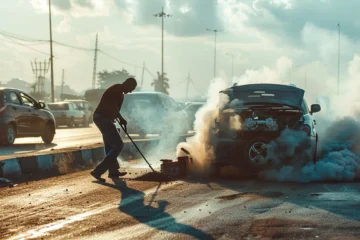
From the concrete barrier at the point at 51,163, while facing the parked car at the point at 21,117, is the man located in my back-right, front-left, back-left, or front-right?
back-right

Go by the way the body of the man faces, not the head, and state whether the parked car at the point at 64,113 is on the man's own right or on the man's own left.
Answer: on the man's own left

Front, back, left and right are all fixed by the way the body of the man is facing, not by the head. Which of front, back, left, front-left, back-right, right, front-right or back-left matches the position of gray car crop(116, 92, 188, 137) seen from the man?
left

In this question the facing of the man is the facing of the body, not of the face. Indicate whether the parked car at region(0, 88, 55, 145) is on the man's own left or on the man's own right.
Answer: on the man's own left

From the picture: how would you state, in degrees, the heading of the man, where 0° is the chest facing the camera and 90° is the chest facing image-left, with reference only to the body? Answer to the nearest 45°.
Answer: approximately 270°

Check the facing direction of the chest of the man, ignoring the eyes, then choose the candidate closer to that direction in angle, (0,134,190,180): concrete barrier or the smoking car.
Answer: the smoking car

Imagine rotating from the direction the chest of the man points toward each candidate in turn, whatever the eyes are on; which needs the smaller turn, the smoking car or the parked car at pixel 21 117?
the smoking car

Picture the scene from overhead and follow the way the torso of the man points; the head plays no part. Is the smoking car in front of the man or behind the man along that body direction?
in front
